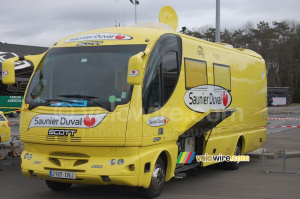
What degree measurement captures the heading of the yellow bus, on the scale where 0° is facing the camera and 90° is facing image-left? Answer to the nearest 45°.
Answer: approximately 45°
